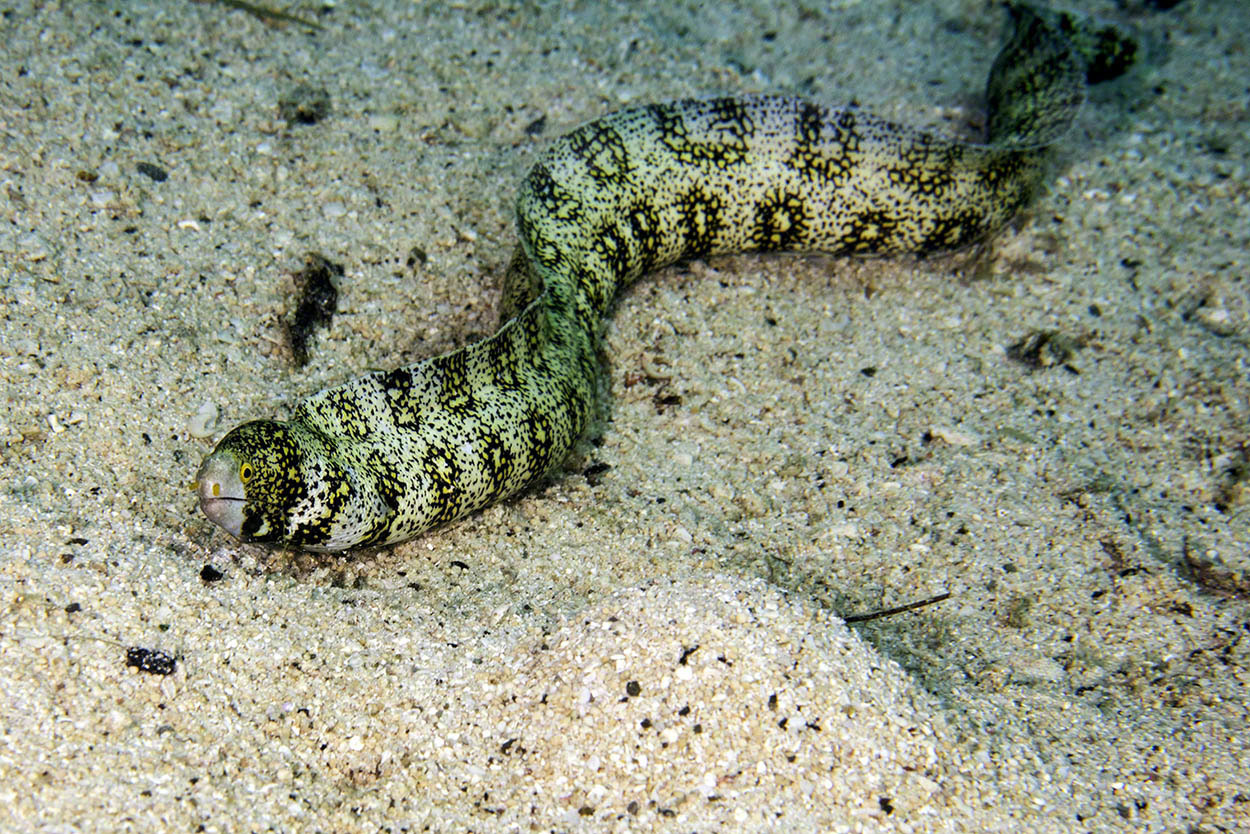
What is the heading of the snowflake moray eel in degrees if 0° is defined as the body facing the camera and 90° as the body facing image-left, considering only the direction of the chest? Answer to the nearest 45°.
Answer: approximately 45°
